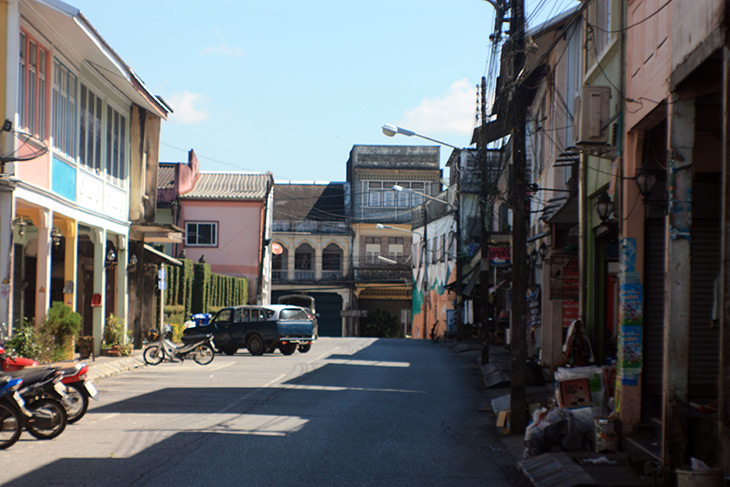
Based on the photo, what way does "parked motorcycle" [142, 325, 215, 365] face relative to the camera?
to the viewer's left

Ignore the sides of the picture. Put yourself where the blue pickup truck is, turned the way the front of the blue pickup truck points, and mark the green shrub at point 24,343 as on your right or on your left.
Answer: on your left

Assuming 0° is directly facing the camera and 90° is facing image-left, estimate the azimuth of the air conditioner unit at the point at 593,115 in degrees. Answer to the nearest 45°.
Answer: approximately 90°

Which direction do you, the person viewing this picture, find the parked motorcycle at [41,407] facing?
facing to the left of the viewer
